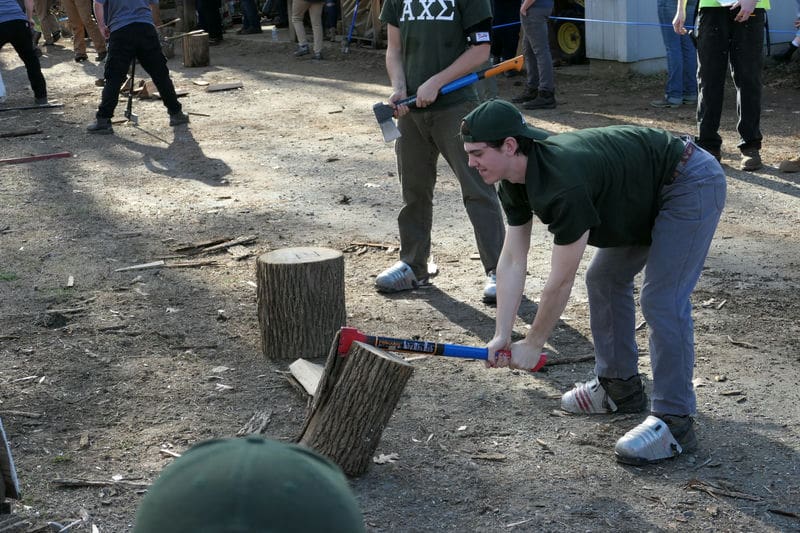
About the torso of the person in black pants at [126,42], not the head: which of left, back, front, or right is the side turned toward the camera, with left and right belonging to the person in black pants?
back

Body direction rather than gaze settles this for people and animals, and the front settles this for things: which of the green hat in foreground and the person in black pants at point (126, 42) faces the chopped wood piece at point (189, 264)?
the green hat in foreground

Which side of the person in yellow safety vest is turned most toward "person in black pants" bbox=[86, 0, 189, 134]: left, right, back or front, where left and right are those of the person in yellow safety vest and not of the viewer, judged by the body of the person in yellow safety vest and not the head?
right

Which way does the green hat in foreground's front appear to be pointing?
away from the camera

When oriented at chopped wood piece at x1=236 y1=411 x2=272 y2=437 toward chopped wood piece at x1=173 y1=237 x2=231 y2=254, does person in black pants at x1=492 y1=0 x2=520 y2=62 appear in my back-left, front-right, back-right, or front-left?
front-right

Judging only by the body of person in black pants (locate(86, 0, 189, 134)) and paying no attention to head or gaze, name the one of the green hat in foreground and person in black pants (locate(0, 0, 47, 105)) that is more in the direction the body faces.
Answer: the person in black pants

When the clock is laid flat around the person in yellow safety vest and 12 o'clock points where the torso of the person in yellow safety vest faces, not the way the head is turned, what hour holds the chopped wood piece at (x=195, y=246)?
The chopped wood piece is roughly at 2 o'clock from the person in yellow safety vest.

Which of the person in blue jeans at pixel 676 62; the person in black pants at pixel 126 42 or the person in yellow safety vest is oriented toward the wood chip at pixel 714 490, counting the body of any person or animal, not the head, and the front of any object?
the person in yellow safety vest

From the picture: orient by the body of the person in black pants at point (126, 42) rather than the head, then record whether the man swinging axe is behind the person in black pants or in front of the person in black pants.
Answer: behind

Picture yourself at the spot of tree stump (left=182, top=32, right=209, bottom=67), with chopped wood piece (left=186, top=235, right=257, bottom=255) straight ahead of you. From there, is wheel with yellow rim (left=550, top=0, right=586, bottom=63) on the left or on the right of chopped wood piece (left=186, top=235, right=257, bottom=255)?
left

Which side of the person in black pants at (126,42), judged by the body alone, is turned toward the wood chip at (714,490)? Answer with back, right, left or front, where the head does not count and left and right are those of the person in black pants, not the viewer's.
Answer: back

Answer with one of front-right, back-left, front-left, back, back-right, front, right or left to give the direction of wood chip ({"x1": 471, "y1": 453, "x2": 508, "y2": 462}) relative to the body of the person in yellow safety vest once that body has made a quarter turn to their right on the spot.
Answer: left

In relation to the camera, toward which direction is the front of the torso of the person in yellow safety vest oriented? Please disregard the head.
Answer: toward the camera

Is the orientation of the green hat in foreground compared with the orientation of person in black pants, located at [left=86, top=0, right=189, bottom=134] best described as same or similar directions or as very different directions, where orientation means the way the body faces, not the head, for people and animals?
same or similar directions

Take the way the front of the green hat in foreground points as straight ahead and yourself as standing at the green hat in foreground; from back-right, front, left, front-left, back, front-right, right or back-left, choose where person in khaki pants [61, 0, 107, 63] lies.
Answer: front
